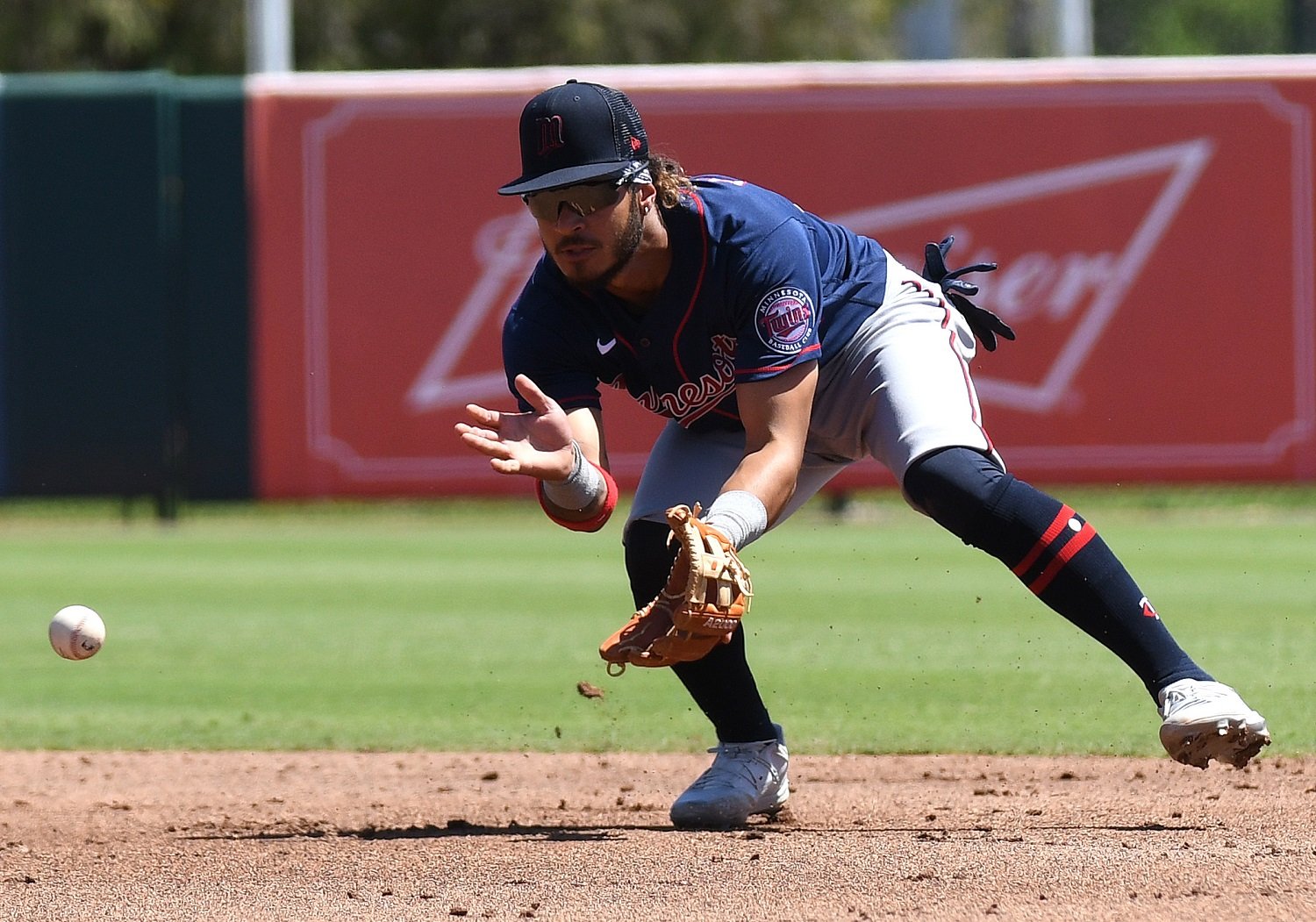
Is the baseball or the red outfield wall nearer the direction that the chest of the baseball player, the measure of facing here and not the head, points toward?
the baseball

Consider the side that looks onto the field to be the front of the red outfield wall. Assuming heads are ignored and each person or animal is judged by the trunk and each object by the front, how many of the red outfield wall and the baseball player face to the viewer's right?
0

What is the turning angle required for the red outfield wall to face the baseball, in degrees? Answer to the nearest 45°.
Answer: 0° — it already faces it

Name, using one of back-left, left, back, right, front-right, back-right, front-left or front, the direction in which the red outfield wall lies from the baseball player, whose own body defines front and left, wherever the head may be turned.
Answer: back-right

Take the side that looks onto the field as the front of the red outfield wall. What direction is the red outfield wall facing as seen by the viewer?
toward the camera

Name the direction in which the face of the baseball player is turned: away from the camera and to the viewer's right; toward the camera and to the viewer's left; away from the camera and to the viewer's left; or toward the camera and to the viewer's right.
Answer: toward the camera and to the viewer's left

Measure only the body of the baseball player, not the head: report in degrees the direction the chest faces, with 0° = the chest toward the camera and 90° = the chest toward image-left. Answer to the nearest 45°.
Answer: approximately 45°

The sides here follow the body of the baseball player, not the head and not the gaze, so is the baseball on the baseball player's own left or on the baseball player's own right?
on the baseball player's own right
